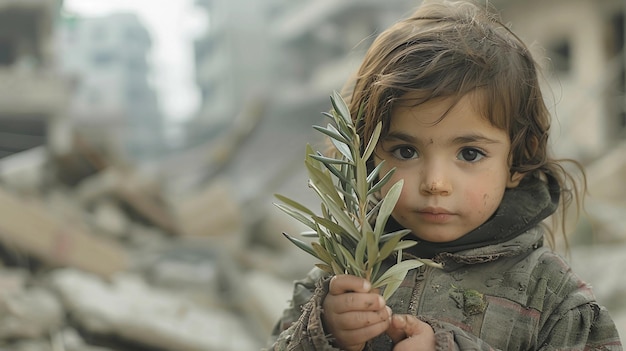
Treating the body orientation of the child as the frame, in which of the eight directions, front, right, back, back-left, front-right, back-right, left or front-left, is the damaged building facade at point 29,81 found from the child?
right

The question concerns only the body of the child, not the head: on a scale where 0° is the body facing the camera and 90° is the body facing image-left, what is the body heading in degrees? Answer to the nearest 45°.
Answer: approximately 45°

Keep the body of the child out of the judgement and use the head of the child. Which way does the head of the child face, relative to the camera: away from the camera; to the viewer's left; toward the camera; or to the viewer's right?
toward the camera
